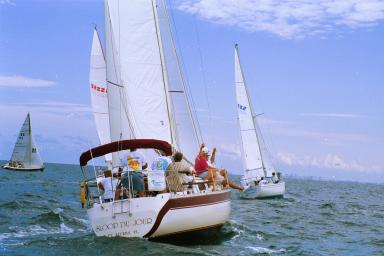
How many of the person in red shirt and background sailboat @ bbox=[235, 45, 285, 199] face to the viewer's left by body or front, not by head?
0

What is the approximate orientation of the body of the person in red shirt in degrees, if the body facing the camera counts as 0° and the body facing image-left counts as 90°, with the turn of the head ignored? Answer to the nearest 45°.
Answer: approximately 270°

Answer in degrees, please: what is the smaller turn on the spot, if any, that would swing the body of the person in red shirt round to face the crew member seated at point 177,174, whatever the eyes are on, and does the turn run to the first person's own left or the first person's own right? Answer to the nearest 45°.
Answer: approximately 135° to the first person's own right

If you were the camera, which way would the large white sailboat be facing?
facing away from the viewer and to the right of the viewer

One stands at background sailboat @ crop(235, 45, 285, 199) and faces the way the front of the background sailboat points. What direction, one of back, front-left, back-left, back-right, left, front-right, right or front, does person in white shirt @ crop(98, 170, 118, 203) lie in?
back-right

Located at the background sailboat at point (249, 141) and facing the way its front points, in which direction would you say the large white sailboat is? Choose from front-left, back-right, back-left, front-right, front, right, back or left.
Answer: back-right

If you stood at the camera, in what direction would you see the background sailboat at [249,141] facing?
facing away from the viewer and to the right of the viewer

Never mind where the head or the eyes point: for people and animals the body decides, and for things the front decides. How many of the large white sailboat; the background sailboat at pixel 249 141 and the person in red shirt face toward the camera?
0
